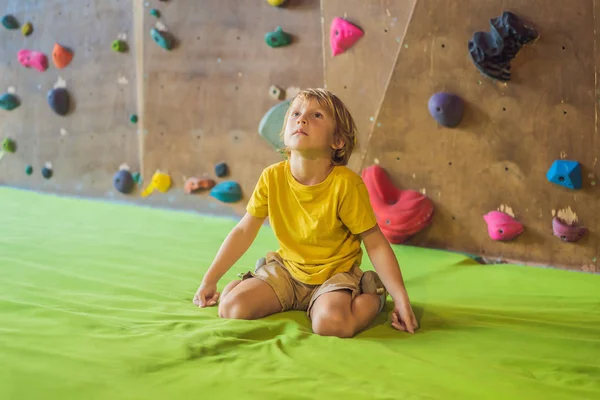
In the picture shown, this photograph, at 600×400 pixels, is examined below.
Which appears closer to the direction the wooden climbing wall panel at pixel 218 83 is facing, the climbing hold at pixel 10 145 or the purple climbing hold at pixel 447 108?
the purple climbing hold

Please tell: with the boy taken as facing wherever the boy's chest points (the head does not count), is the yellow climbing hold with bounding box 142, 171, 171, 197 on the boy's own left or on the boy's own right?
on the boy's own right

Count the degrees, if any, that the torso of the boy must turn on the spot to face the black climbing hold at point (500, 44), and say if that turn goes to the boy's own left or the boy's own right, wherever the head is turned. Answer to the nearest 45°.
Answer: approximately 180°

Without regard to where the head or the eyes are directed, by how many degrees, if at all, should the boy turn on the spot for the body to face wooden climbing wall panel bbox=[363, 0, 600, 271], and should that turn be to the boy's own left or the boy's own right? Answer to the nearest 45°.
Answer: approximately 180°

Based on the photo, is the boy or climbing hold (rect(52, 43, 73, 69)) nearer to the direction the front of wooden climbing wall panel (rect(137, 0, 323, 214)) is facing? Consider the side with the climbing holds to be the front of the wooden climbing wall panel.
the boy

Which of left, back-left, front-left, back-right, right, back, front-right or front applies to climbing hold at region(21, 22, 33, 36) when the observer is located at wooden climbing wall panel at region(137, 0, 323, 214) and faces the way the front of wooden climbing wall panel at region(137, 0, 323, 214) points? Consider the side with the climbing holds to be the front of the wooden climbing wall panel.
back-right

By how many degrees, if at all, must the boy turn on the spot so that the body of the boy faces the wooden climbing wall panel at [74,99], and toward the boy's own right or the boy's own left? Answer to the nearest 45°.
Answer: approximately 90° to the boy's own right

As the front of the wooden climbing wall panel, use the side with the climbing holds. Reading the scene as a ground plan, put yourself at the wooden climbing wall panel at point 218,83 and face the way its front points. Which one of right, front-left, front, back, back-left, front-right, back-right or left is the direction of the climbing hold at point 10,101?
back-right

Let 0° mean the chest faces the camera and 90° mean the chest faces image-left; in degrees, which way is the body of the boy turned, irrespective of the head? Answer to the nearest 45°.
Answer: approximately 45°

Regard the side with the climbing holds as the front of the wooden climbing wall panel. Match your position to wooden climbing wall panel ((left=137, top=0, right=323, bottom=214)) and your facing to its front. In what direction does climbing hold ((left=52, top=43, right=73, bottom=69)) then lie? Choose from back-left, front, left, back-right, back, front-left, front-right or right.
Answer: back-right

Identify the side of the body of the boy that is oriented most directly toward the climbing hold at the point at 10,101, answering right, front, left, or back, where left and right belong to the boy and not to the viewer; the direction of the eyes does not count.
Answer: right

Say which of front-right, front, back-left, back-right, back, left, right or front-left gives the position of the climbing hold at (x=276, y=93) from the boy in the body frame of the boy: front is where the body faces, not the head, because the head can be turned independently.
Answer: back-right

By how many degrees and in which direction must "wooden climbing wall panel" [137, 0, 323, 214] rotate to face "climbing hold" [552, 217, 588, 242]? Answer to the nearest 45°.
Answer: approximately 45° to its left
